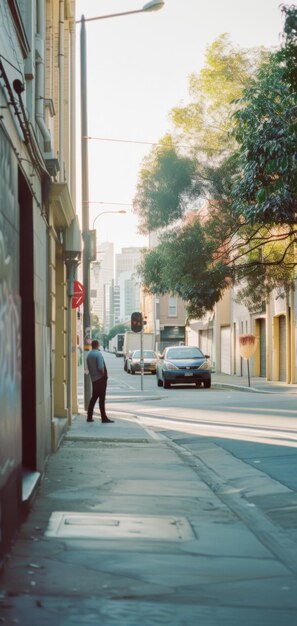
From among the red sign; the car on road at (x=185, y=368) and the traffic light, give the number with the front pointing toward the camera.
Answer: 3

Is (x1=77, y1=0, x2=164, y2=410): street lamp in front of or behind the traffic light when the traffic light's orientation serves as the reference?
in front

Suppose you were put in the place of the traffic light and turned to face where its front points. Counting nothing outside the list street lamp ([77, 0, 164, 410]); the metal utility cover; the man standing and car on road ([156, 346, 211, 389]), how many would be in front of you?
3

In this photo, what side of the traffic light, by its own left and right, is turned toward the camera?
front

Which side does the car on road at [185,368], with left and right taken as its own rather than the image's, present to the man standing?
front

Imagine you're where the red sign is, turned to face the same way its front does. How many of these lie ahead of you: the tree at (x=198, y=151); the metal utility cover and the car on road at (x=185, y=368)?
1

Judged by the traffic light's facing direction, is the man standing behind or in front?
in front

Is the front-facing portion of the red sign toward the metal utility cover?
yes

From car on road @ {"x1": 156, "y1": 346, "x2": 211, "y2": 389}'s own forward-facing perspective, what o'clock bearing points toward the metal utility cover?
The metal utility cover is roughly at 12 o'clock from the car on road.

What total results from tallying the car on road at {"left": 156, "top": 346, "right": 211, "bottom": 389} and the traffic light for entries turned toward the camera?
2

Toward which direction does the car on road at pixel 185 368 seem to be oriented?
toward the camera

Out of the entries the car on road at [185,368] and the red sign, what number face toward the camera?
2

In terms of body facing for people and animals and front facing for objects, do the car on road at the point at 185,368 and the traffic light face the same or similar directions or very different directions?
same or similar directions
